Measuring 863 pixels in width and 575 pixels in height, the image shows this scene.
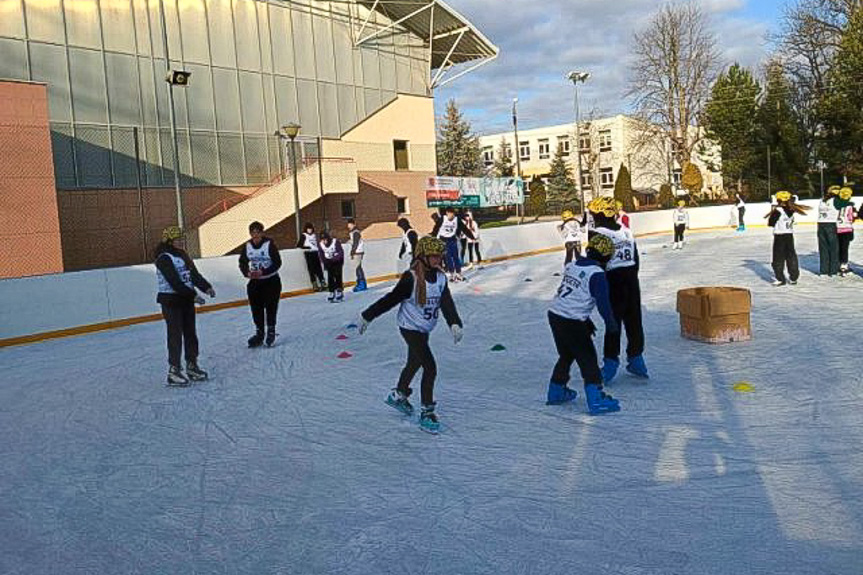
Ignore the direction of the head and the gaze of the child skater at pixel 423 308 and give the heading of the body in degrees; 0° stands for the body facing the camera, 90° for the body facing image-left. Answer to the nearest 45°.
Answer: approximately 315°

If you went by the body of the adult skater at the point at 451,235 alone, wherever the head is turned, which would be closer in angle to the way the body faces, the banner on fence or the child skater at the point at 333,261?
the child skater

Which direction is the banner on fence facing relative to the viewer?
toward the camera

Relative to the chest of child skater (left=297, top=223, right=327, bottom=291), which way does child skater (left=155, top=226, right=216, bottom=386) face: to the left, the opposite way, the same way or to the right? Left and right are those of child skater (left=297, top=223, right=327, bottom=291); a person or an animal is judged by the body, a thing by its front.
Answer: the same way

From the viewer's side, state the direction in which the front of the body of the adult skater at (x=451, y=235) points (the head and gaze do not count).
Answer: toward the camera

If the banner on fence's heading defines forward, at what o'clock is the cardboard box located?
The cardboard box is roughly at 12 o'clock from the banner on fence.

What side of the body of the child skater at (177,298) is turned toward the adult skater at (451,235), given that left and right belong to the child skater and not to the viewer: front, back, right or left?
left

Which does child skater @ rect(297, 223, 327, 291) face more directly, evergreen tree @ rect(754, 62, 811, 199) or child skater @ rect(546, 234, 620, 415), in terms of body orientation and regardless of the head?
the child skater

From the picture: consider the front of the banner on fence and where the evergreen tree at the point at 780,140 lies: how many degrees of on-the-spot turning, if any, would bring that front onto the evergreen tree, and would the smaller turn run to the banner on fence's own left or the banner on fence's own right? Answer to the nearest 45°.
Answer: approximately 135° to the banner on fence's own left

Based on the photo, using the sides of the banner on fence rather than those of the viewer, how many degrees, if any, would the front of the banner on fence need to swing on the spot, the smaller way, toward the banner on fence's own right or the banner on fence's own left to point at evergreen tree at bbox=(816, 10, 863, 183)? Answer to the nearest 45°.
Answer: approximately 90° to the banner on fence's own left

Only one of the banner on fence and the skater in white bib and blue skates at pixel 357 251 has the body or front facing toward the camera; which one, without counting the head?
the banner on fence
